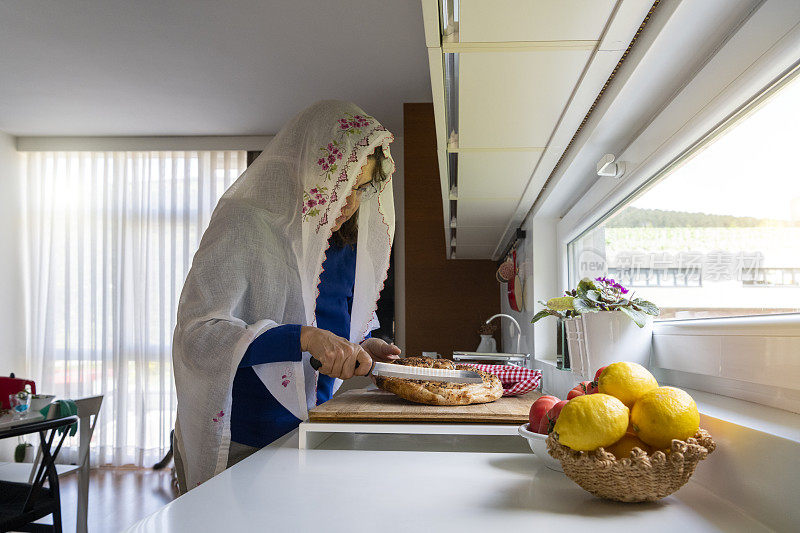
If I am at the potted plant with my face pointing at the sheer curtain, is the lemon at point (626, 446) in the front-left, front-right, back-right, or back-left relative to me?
back-left

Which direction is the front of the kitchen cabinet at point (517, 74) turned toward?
to the viewer's left

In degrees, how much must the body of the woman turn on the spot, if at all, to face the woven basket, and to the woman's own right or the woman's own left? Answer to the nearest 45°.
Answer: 0° — they already face it

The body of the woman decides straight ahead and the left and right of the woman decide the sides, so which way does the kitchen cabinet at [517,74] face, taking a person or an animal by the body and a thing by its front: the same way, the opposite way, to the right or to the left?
the opposite way

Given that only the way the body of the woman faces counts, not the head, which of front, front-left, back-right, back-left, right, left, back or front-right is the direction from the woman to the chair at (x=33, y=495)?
back

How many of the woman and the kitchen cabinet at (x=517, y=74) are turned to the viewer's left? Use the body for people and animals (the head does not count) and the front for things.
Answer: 1

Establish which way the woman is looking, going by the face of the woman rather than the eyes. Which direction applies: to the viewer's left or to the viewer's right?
to the viewer's right
